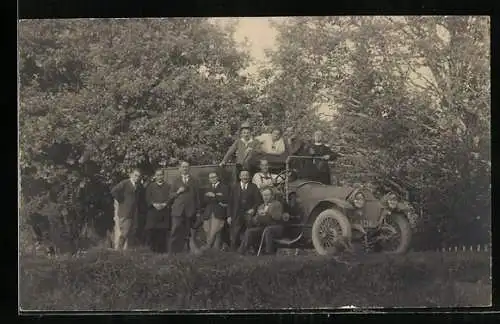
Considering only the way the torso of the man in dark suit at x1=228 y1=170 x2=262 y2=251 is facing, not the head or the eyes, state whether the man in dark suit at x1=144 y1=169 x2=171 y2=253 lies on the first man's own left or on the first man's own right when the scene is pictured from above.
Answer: on the first man's own right

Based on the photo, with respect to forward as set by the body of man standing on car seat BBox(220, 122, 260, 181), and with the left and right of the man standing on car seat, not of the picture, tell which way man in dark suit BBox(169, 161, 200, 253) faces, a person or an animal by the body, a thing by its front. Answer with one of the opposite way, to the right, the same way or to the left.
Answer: the same way

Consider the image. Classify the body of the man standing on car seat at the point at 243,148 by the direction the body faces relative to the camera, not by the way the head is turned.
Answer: toward the camera

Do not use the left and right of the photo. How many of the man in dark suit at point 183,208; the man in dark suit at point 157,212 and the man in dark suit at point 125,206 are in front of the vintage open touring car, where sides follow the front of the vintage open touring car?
0

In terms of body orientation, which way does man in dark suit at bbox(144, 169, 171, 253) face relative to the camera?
toward the camera

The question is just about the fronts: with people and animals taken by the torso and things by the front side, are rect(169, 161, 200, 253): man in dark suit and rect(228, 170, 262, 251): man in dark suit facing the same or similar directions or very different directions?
same or similar directions

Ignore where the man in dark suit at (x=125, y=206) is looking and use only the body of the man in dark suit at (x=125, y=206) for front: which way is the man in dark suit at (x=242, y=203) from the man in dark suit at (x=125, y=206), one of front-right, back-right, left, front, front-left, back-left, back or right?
front-left

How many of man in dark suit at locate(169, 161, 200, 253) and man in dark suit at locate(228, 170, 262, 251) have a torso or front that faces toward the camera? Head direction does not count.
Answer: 2

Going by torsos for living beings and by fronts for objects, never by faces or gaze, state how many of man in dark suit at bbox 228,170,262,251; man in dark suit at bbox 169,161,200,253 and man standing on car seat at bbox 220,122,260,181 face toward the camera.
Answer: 3

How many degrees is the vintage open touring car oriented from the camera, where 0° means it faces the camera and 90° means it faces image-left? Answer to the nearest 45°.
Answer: approximately 315°

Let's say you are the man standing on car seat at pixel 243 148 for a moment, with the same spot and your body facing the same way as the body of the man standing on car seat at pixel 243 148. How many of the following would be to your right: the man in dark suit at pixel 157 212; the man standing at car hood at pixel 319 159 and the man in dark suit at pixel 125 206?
2

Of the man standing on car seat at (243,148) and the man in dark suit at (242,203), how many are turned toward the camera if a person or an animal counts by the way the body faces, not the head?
2

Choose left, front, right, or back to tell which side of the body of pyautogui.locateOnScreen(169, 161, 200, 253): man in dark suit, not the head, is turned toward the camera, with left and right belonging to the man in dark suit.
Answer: front

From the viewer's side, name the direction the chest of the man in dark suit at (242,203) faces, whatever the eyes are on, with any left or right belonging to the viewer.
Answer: facing the viewer

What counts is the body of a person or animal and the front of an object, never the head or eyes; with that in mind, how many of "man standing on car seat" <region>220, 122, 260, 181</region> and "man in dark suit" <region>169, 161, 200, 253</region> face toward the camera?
2

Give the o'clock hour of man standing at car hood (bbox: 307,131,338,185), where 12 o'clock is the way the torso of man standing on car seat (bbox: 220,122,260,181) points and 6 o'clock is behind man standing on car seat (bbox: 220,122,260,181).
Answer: man standing at car hood (bbox: 307,131,338,185) is roughly at 9 o'clock from man standing on car seat (bbox: 220,122,260,181).
